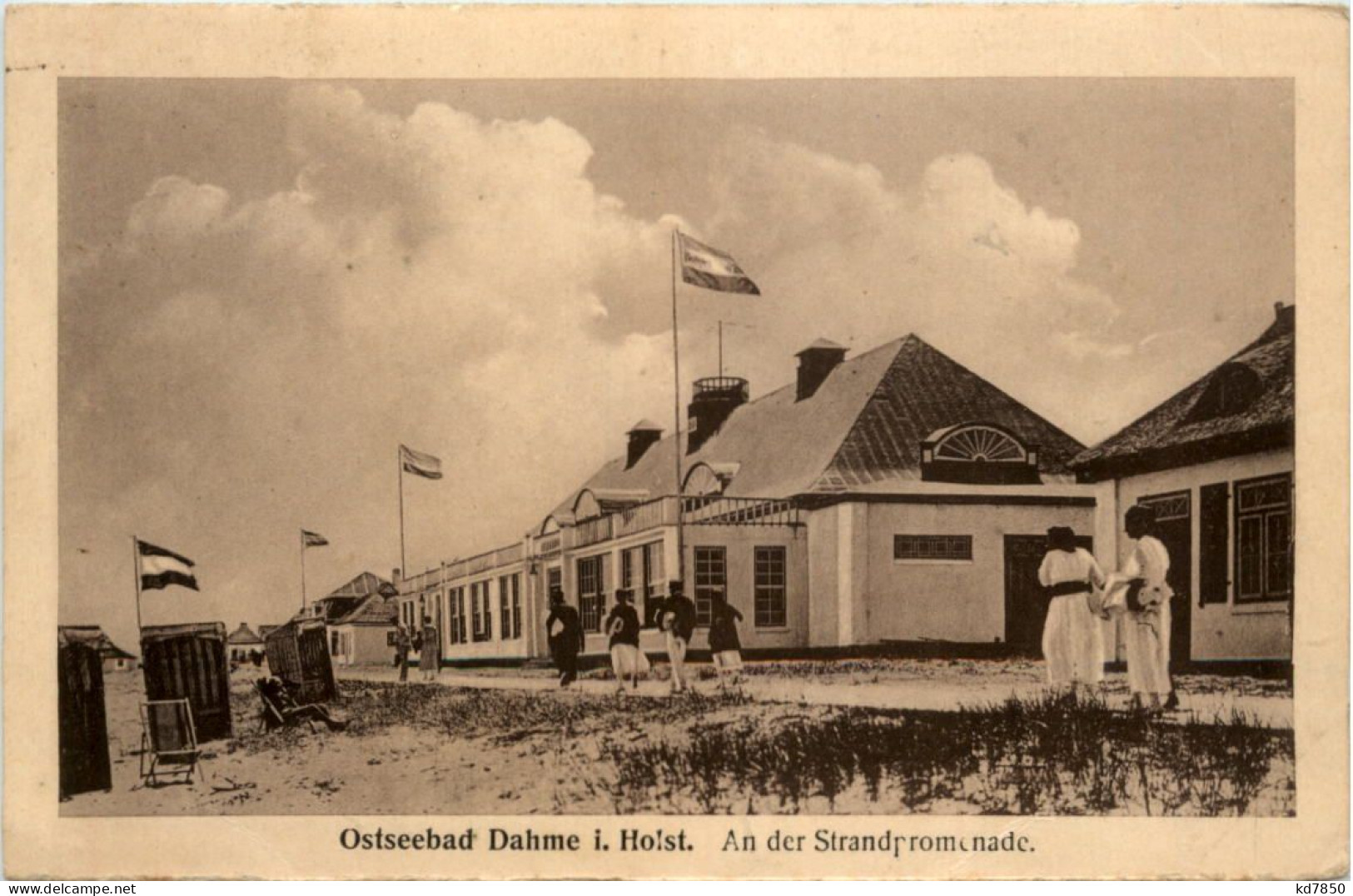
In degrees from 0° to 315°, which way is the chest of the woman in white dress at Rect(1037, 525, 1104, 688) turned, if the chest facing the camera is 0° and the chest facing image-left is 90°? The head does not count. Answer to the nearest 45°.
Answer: approximately 180°

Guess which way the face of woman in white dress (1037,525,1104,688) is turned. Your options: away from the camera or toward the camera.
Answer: away from the camera
